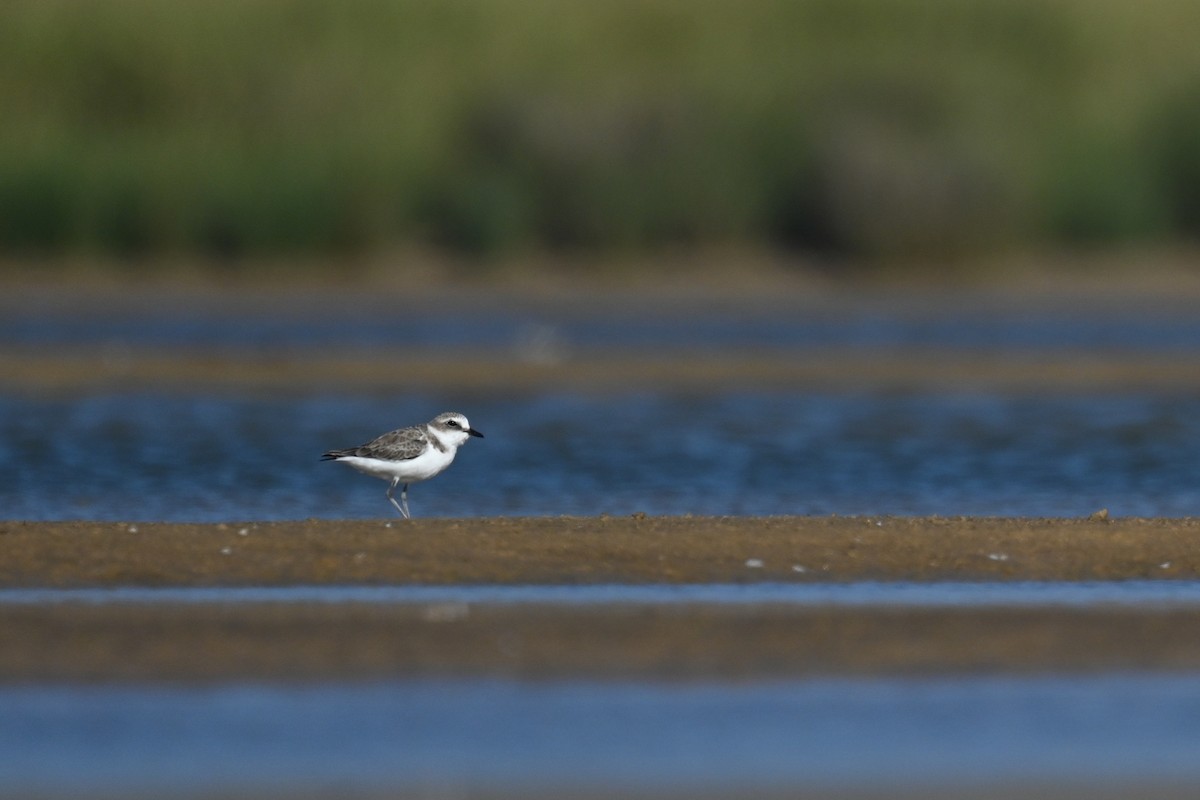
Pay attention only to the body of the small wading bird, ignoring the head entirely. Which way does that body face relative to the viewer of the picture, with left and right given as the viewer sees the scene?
facing to the right of the viewer
